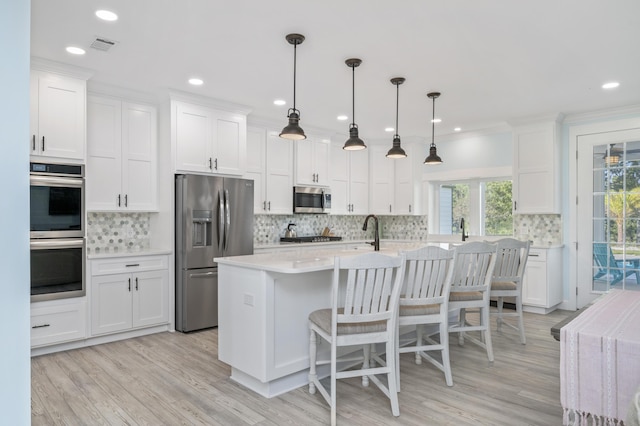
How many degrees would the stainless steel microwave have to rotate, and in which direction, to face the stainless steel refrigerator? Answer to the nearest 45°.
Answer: approximately 90° to its right

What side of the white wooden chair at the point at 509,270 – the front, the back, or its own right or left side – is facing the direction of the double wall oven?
left

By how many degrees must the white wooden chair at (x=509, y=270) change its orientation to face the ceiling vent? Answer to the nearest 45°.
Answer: approximately 90° to its left

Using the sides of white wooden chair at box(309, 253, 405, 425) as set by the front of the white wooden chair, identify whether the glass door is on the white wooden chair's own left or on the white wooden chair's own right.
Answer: on the white wooden chair's own right

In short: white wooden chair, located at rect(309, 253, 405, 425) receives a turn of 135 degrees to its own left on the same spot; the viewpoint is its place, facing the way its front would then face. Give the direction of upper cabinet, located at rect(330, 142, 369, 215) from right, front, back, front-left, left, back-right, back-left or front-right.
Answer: back

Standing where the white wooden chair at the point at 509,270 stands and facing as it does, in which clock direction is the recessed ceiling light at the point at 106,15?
The recessed ceiling light is roughly at 9 o'clock from the white wooden chair.

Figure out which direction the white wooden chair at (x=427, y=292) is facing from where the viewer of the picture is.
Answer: facing away from the viewer and to the left of the viewer

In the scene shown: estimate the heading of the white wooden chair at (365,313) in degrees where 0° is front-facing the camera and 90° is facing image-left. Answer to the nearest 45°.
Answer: approximately 135°

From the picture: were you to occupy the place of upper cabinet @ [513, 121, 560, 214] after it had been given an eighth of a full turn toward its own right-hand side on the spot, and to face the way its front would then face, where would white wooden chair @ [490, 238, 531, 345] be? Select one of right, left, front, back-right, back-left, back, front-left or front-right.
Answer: left

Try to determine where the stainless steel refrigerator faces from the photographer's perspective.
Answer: facing the viewer and to the right of the viewer

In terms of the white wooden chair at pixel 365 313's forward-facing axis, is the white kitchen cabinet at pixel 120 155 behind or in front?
in front

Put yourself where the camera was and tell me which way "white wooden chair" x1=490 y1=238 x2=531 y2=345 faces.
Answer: facing away from the viewer and to the left of the viewer
